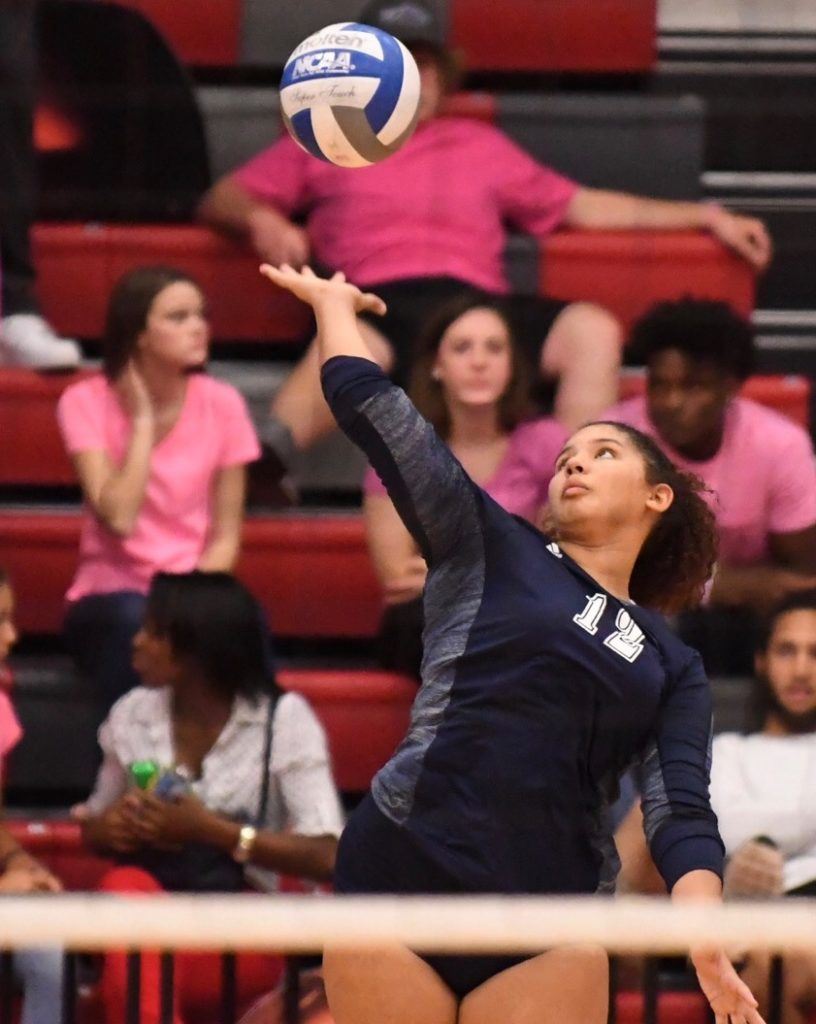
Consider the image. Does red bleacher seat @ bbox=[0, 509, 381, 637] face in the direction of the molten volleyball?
yes

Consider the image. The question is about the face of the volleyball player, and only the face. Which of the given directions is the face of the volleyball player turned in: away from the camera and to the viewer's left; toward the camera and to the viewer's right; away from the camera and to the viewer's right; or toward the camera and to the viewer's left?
toward the camera and to the viewer's left

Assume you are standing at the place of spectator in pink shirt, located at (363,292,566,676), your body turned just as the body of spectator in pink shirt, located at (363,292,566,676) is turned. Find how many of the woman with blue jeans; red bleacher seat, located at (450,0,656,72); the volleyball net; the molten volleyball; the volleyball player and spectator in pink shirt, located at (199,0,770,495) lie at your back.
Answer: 2

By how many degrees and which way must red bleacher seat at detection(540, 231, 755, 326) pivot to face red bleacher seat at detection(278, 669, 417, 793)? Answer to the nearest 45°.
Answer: approximately 45° to its right

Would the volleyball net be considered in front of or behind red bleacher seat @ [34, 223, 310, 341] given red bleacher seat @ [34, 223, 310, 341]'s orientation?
in front

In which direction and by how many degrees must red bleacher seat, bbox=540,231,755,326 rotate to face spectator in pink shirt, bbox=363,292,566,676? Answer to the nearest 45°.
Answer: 0° — it already faces them

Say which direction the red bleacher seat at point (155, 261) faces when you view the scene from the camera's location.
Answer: facing the viewer

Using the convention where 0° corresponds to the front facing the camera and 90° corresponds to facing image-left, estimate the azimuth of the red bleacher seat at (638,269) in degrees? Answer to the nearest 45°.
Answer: approximately 0°

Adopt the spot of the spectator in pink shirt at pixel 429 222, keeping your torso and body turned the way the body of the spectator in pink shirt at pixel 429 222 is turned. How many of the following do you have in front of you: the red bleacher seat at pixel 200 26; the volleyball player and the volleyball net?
2

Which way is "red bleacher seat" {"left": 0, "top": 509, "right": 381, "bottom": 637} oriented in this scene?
toward the camera

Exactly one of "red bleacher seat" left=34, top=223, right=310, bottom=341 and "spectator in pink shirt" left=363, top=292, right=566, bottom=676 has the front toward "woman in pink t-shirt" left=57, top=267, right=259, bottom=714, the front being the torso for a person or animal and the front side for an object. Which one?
the red bleacher seat

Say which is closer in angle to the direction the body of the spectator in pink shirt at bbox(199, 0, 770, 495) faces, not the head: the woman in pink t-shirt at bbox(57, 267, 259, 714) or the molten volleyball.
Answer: the molten volleyball

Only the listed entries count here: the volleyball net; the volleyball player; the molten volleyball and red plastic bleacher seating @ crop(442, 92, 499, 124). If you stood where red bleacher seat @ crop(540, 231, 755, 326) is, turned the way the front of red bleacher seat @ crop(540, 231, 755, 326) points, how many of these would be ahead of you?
3

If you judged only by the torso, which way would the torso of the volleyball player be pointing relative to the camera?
toward the camera

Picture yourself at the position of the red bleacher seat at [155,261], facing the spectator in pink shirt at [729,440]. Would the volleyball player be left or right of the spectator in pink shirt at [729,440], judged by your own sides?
right

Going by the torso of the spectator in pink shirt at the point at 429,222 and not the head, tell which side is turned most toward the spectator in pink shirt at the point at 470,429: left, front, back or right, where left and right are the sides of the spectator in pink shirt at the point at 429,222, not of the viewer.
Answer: front
